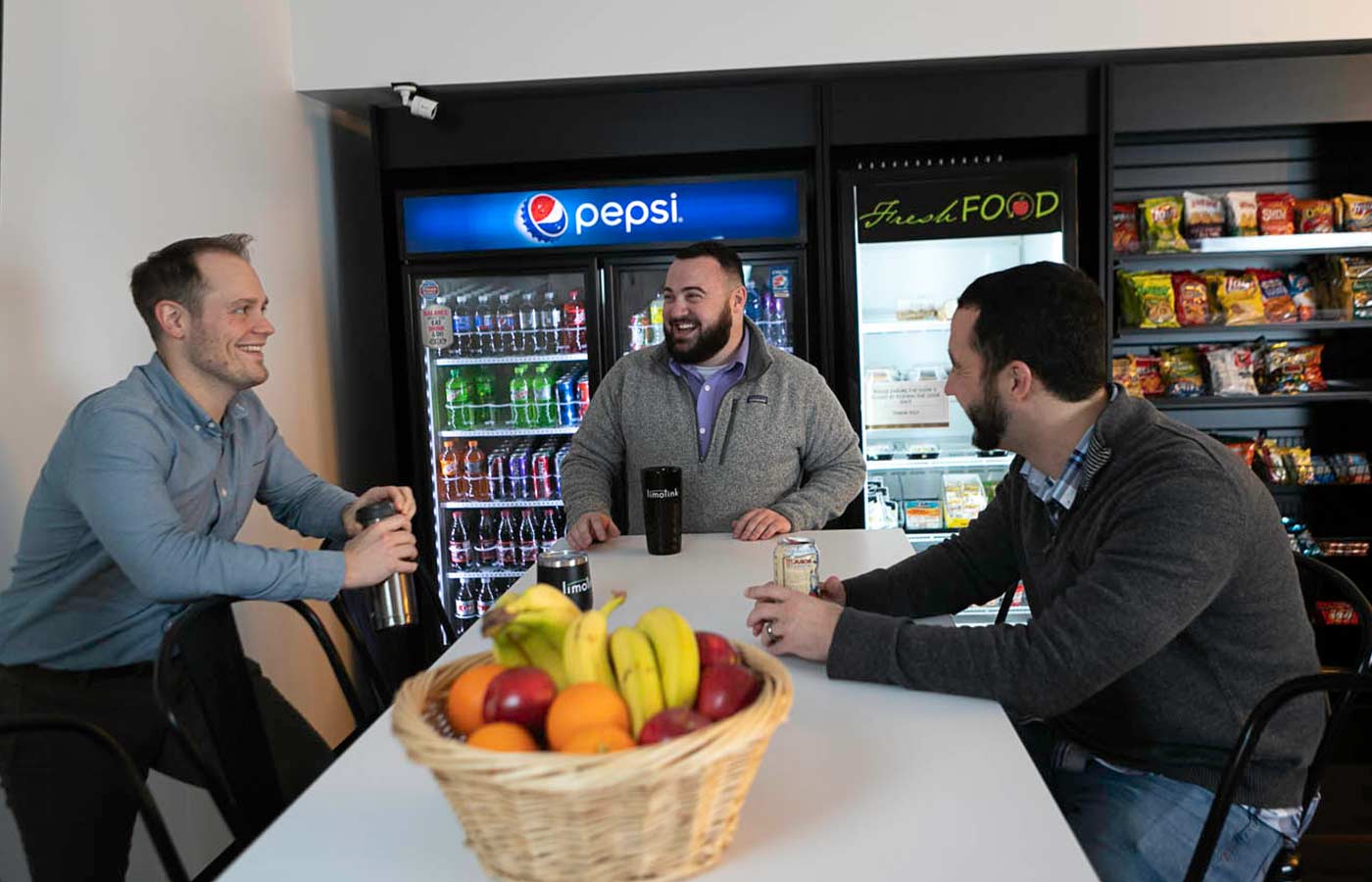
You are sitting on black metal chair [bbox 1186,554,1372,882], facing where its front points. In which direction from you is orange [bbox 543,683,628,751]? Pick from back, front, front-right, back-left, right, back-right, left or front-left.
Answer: front-left

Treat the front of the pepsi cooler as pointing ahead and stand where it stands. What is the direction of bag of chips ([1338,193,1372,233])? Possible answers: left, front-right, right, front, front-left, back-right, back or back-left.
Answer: left

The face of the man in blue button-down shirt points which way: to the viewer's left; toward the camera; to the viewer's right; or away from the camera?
to the viewer's right

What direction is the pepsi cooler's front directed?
toward the camera

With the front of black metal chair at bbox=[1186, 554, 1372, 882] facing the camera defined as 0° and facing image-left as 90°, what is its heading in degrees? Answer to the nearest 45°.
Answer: approximately 90°

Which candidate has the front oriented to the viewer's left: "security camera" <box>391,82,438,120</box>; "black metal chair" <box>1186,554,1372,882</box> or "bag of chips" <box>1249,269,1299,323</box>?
the black metal chair

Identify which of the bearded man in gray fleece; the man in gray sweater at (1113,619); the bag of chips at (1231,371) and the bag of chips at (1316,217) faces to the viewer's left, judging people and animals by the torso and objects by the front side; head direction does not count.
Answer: the man in gray sweater

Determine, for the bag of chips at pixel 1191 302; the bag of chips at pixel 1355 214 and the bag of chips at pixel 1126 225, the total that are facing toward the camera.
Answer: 3

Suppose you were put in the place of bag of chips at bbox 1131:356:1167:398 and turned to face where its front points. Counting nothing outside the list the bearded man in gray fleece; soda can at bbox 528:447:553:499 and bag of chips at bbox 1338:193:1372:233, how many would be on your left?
1

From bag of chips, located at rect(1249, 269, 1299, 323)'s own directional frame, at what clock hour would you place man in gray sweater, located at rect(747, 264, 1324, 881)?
The man in gray sweater is roughly at 12 o'clock from the bag of chips.

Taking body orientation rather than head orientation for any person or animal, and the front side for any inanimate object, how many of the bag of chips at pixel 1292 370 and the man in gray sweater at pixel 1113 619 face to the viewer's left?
1

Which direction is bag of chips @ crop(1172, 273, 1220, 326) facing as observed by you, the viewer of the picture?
facing the viewer

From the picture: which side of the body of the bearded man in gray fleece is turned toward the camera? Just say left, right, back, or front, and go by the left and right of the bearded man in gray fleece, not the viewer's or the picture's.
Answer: front

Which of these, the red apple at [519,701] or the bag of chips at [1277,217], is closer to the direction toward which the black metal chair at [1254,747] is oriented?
the red apple
